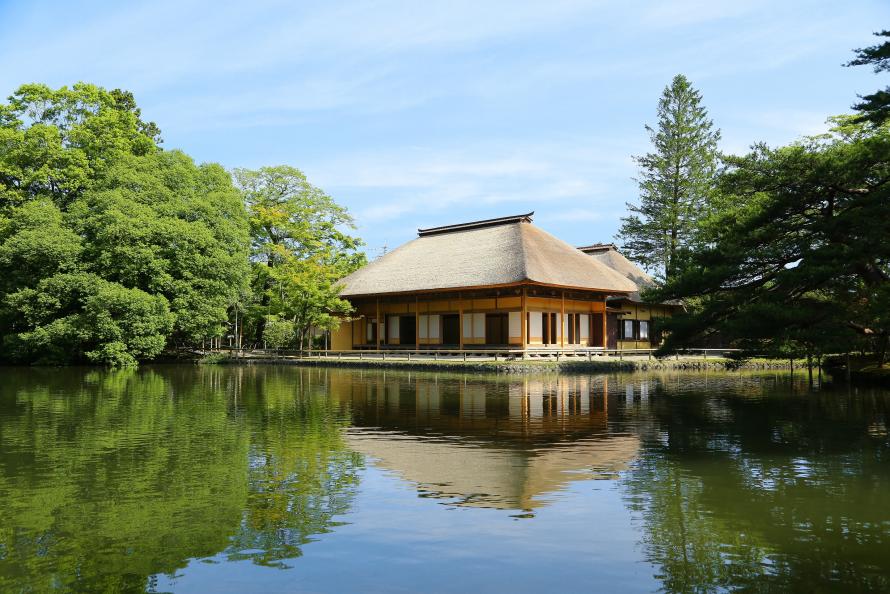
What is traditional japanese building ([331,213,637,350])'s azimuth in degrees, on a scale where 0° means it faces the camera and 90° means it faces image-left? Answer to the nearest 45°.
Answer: approximately 45°

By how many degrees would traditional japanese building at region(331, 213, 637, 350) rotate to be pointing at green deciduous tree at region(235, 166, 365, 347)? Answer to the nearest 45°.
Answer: approximately 90° to its right

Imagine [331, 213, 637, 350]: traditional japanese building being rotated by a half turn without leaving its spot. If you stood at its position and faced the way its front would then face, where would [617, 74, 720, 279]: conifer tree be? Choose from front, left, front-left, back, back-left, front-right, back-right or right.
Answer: front

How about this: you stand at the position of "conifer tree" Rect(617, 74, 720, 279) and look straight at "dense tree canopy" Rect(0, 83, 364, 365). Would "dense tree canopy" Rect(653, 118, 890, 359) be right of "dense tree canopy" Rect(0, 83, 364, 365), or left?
left

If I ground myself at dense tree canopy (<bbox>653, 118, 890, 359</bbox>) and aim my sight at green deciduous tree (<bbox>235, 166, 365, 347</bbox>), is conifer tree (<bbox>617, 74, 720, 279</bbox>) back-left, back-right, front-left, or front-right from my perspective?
front-right

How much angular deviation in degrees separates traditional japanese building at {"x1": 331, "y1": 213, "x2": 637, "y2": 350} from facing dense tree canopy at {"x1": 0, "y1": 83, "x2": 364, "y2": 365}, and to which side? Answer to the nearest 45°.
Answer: approximately 45° to its right
